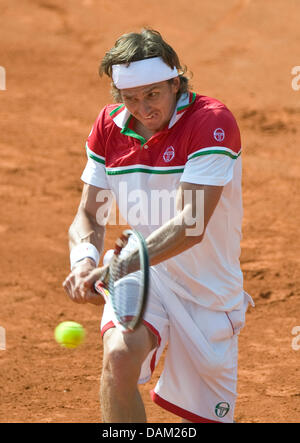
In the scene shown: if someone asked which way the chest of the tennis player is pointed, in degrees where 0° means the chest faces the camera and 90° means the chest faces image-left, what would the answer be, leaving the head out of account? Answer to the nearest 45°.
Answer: approximately 45°

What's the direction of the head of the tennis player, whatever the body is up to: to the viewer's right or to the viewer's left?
to the viewer's left

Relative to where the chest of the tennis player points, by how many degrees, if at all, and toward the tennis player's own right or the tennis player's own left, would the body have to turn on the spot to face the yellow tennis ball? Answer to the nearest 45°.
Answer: approximately 90° to the tennis player's own right
